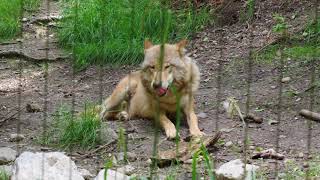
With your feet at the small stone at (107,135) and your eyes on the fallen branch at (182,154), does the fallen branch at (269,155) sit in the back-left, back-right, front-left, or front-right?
front-left

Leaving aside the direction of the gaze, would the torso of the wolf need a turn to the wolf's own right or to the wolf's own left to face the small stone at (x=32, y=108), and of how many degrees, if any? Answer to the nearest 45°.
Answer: approximately 135° to the wolf's own right

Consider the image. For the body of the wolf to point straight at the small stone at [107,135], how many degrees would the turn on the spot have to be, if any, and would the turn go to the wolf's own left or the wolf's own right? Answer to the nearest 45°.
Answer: approximately 90° to the wolf's own right

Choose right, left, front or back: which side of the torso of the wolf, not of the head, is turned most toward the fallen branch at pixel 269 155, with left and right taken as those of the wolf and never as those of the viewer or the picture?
front

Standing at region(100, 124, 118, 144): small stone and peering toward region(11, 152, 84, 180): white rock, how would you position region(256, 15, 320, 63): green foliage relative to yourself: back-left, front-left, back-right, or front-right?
back-left

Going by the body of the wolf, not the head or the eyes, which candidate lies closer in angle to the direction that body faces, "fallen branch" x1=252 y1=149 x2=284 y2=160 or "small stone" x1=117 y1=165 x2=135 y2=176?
the fallen branch

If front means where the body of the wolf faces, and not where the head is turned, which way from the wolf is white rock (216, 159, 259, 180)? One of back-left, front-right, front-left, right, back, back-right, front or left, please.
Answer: front-right

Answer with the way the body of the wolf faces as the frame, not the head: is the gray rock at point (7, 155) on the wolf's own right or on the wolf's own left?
on the wolf's own right

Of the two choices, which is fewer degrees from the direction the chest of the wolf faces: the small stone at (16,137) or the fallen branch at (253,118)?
the fallen branch

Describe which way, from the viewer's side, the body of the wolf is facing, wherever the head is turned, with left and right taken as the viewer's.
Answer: facing the viewer and to the right of the viewer

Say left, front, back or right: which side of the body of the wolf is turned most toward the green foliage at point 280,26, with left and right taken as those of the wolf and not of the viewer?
left

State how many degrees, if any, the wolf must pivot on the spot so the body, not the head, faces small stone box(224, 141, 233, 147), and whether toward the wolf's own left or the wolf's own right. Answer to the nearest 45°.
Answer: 0° — it already faces it
